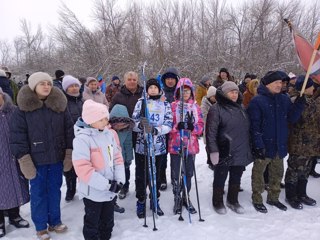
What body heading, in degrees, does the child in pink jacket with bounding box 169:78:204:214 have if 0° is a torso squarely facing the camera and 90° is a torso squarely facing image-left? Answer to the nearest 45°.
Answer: approximately 0°

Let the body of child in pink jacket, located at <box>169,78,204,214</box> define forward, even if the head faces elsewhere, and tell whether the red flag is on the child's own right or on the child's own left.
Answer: on the child's own left

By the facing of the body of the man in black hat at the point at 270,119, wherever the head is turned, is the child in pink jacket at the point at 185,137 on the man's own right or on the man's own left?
on the man's own right

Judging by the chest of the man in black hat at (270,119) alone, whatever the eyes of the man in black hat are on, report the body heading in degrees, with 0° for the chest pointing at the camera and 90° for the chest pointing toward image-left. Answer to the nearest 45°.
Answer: approximately 315°
